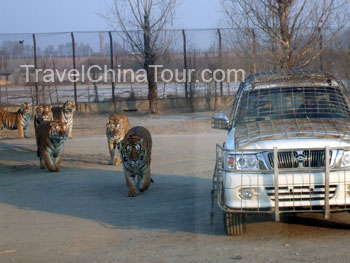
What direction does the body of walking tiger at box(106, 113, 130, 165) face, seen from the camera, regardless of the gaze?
toward the camera

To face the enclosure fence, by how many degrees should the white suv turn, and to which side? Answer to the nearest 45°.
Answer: approximately 180°

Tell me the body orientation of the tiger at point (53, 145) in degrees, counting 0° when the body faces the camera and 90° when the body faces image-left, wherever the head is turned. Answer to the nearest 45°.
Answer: approximately 315°

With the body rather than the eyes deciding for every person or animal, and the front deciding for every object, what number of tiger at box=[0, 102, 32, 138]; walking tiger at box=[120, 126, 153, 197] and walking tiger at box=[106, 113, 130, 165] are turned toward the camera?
2

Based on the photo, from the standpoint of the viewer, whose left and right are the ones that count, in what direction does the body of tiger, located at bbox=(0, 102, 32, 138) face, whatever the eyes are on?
facing to the right of the viewer

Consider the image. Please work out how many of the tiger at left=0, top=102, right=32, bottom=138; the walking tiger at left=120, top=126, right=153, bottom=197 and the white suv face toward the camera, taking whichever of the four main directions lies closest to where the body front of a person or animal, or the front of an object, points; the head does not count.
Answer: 2

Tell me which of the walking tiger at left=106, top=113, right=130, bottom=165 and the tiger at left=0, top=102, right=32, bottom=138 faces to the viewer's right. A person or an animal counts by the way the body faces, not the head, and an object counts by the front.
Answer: the tiger

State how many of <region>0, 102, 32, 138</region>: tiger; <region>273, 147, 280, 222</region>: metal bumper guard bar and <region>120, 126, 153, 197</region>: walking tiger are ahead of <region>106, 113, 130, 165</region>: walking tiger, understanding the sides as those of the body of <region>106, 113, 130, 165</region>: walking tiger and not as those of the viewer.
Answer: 2

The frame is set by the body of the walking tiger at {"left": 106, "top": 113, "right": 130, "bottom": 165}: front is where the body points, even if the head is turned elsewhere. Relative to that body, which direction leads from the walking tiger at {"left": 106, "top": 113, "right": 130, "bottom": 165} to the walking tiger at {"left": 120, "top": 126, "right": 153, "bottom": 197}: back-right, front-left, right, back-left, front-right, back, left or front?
front

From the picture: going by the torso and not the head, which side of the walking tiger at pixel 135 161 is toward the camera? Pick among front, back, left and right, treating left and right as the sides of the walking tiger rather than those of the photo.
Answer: front

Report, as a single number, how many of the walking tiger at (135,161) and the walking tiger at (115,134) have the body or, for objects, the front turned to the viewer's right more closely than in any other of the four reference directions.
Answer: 0

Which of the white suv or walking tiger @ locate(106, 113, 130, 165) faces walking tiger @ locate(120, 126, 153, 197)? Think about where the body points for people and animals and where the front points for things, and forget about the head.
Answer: walking tiger @ locate(106, 113, 130, 165)

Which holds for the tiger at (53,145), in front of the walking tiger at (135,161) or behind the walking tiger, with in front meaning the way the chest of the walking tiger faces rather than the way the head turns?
behind
